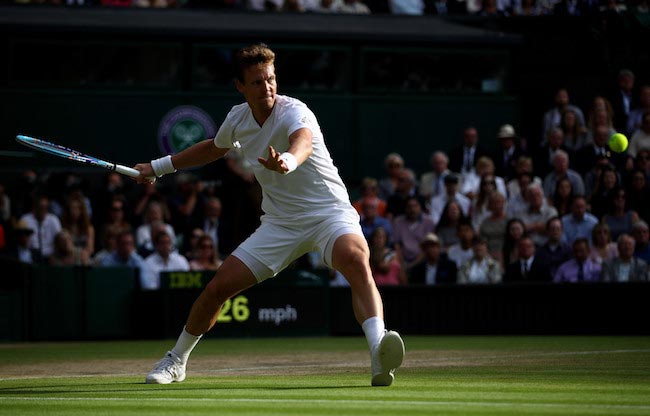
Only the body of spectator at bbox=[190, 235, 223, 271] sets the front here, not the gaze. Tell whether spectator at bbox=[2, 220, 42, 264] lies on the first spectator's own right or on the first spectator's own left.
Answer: on the first spectator's own right

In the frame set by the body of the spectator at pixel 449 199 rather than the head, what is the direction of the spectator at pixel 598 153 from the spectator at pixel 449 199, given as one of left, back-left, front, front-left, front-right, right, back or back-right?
left

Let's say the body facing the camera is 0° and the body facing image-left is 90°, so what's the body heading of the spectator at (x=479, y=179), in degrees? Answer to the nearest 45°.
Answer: approximately 0°

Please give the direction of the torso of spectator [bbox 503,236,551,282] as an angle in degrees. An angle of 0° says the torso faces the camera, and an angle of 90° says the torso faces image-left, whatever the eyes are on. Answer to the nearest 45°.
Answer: approximately 0°

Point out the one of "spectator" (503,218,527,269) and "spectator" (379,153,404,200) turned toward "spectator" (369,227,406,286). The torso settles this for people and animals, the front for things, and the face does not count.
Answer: "spectator" (379,153,404,200)

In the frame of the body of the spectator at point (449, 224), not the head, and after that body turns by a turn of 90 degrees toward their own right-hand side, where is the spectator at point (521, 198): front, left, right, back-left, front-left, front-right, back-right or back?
back

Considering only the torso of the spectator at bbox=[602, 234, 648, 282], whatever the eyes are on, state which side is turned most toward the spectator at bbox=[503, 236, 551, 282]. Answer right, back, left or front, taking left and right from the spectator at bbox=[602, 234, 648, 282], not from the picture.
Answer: right

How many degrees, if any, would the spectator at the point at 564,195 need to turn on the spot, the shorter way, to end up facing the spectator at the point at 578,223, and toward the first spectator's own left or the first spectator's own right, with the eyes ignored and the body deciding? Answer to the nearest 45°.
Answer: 0° — they already face them

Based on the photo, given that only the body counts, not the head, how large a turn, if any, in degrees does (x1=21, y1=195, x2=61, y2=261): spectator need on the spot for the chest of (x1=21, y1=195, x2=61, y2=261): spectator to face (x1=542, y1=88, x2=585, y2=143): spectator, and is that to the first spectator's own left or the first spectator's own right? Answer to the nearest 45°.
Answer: approximately 90° to the first spectator's own left
